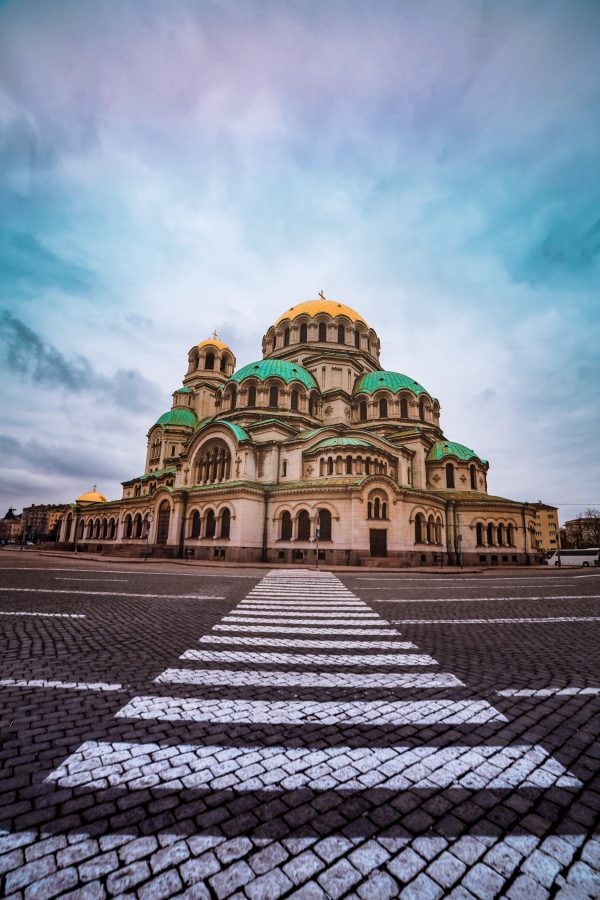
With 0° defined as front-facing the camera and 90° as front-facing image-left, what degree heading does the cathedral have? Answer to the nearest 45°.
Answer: approximately 135°
